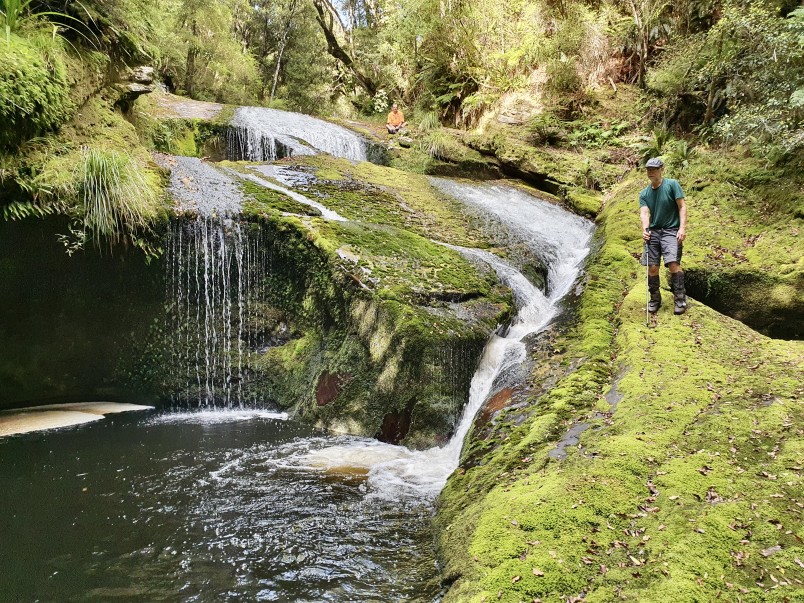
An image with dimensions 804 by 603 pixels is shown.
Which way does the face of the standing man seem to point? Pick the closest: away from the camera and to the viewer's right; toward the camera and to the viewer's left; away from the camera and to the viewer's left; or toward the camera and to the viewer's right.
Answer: toward the camera and to the viewer's left

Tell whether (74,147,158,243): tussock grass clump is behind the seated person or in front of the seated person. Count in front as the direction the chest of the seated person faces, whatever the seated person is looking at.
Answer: in front

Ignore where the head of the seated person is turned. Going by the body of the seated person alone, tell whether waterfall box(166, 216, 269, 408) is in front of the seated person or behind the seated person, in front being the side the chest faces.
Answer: in front

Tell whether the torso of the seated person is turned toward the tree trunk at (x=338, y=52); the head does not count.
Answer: no

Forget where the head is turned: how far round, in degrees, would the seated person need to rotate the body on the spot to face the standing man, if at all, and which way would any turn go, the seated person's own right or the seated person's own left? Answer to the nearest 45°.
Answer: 0° — they already face them

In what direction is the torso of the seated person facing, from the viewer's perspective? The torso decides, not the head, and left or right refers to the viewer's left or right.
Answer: facing the viewer

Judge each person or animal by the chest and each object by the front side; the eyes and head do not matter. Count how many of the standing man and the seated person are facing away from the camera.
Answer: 0

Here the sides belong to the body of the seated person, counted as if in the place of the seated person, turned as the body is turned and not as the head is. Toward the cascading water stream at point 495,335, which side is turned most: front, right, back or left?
front

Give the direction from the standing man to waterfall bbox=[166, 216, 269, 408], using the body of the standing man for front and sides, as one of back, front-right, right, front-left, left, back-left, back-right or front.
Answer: front-right

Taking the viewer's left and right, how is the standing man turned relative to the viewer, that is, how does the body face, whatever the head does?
facing the viewer and to the left of the viewer

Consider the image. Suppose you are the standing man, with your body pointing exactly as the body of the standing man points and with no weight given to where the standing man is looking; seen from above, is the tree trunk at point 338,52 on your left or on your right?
on your right
